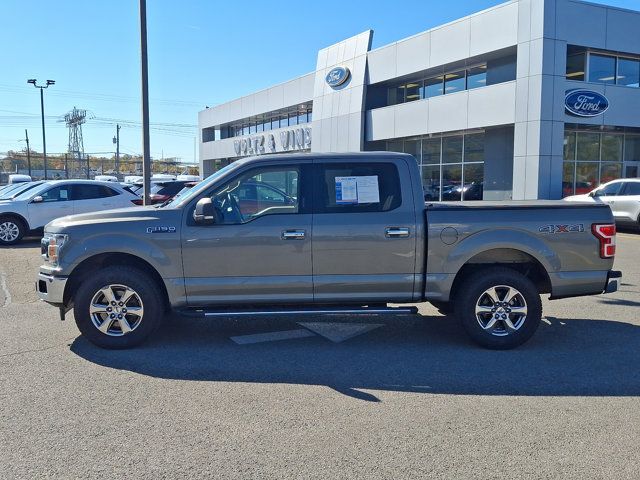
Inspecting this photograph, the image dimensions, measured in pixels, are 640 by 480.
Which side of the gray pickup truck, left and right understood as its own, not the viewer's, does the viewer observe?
left

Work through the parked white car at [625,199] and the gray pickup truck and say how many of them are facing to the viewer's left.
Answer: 2

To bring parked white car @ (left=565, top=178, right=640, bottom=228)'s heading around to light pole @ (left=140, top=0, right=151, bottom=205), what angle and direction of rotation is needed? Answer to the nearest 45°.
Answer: approximately 45° to its left

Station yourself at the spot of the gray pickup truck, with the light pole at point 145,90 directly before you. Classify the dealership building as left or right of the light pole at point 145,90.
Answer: right

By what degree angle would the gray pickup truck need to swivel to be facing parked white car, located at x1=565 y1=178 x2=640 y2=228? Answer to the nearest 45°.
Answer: approximately 135° to its right

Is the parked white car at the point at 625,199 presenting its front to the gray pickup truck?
no

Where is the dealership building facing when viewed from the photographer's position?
facing the viewer and to the left of the viewer

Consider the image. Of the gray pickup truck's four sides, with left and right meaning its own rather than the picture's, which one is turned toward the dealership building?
right

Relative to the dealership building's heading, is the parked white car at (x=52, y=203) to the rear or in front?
in front

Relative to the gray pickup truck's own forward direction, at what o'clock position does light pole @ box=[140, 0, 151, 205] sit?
The light pole is roughly at 2 o'clock from the gray pickup truck.

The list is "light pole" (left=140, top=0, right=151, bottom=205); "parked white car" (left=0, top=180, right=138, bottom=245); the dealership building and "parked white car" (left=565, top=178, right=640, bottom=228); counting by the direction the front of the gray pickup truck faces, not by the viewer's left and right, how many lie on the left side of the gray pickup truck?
0

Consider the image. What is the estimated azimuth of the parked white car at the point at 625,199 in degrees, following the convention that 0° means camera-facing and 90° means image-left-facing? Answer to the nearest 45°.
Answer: approximately 90°

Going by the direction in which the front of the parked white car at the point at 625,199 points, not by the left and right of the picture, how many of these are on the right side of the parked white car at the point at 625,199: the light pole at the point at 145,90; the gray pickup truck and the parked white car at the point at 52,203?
0

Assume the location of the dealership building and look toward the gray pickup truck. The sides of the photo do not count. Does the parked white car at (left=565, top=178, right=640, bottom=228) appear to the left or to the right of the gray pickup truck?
left
